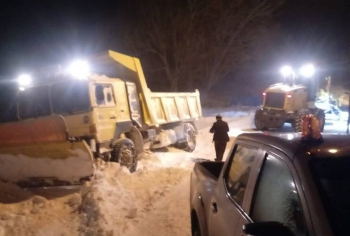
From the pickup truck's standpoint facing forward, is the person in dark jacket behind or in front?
behind

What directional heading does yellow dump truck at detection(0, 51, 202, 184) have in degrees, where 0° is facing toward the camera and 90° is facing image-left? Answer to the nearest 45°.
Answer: approximately 45°

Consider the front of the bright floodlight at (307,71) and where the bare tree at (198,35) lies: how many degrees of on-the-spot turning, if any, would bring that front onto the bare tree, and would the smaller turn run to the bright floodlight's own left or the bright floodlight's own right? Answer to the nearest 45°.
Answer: approximately 135° to the bright floodlight's own right

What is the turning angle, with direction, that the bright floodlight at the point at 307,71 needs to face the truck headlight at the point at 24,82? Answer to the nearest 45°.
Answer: approximately 45° to its right

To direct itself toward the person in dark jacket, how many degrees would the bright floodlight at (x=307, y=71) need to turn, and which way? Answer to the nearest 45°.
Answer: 0° — it already faces them

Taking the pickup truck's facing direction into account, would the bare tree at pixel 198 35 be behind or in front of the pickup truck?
behind

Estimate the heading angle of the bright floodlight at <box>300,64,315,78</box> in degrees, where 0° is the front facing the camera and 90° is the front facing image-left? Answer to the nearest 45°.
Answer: approximately 0°
